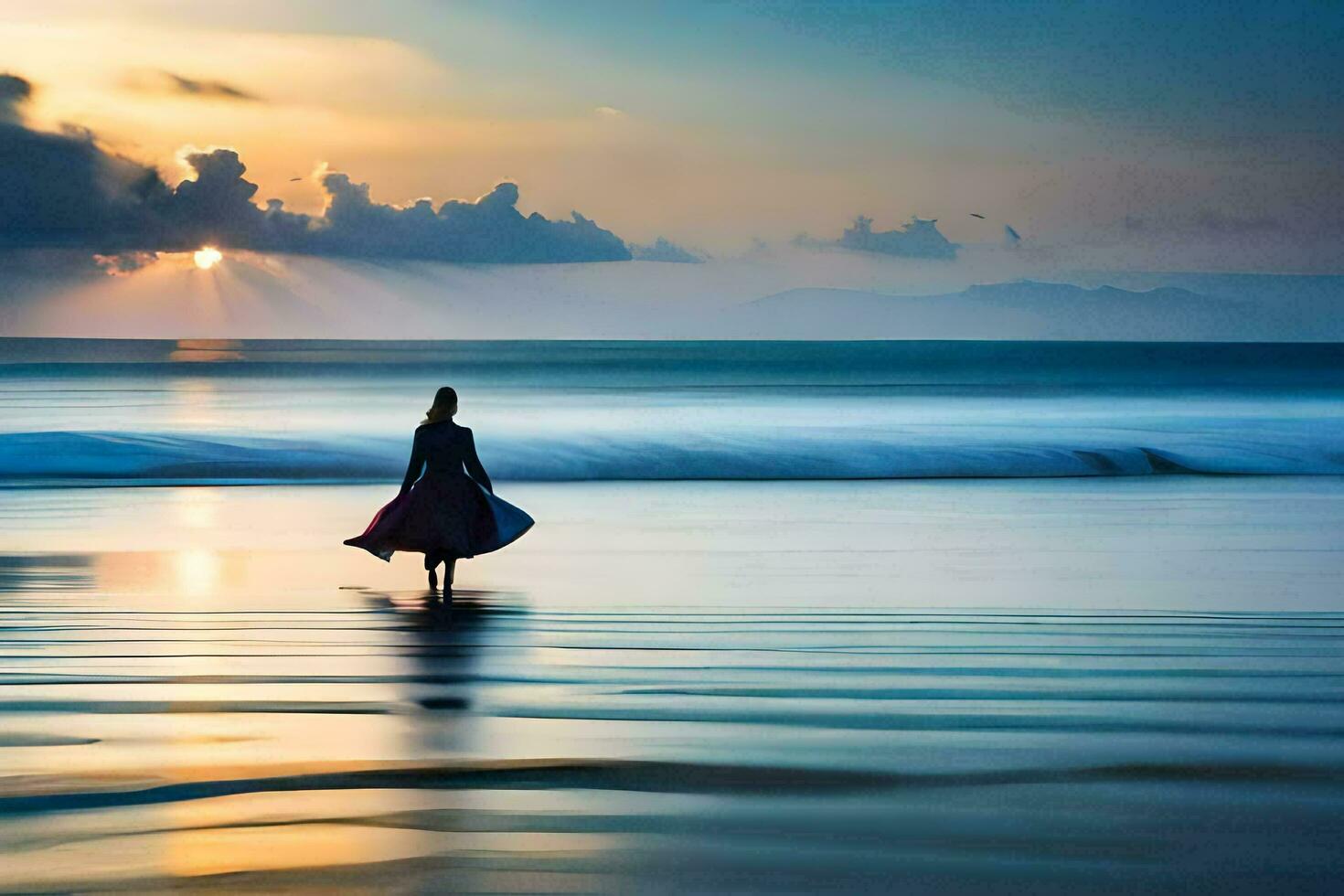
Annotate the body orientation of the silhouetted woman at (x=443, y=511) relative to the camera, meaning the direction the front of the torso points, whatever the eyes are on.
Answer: away from the camera

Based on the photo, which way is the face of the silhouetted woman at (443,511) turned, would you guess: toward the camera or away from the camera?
away from the camera
